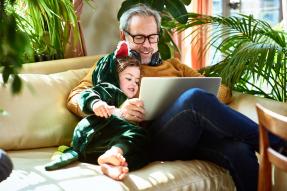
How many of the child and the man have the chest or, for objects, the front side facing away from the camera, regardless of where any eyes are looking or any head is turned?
0

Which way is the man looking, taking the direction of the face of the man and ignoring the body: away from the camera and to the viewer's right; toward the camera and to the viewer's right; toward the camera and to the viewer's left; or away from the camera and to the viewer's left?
toward the camera and to the viewer's right

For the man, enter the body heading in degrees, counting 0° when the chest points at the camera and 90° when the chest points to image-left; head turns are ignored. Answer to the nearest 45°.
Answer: approximately 315°

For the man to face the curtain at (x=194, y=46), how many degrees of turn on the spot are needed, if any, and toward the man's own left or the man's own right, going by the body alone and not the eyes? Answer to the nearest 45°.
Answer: approximately 135° to the man's own left

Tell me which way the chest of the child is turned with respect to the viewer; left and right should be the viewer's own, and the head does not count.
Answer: facing the viewer and to the right of the viewer
